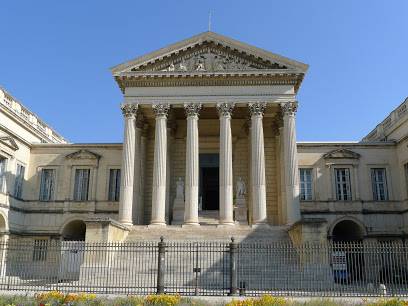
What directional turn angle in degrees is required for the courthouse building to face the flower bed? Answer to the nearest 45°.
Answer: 0° — it already faces it

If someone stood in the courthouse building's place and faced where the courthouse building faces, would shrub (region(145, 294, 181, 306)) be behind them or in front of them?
in front

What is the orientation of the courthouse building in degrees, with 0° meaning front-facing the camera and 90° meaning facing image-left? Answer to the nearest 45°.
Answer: approximately 0°

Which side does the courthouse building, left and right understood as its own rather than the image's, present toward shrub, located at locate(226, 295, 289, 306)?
front

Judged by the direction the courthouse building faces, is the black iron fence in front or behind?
in front
